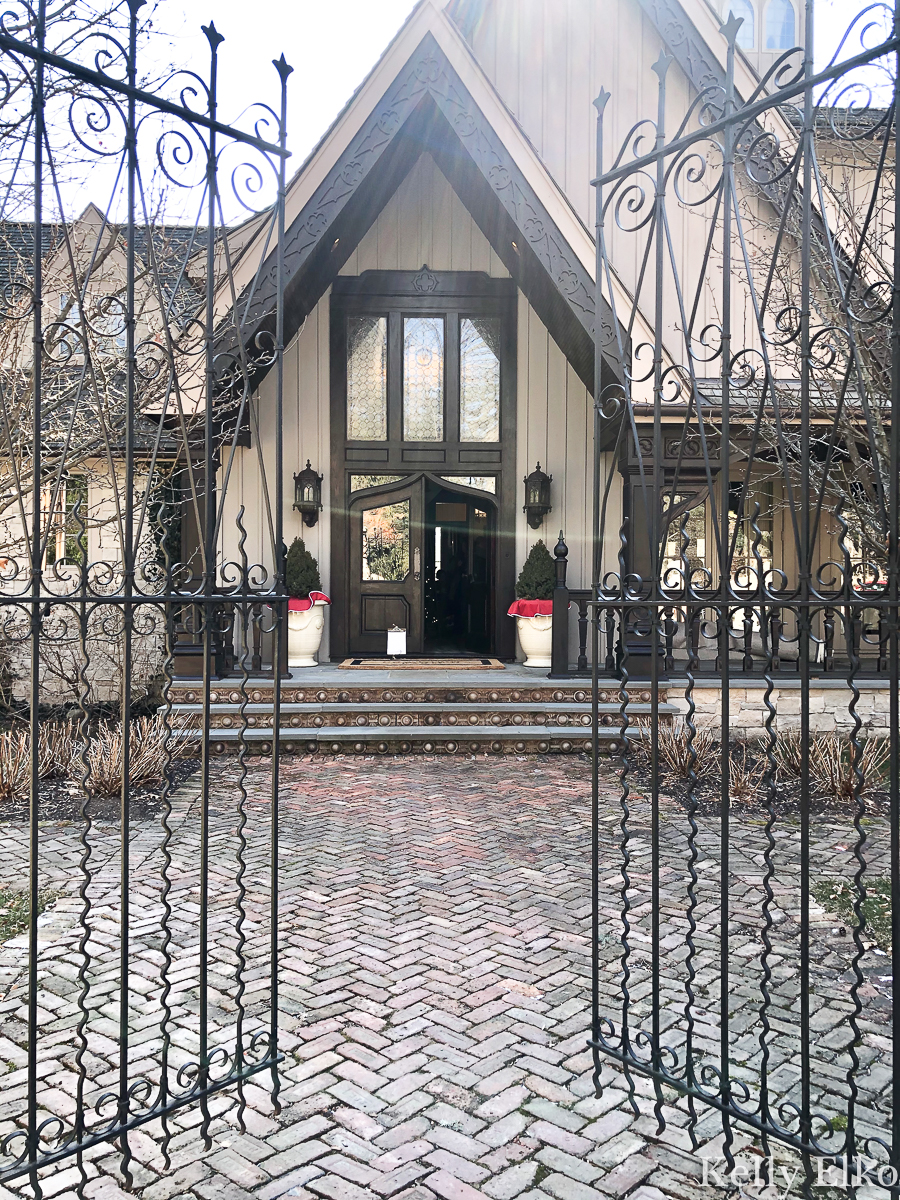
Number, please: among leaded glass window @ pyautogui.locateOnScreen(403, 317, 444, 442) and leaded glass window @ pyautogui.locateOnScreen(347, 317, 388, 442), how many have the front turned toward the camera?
2

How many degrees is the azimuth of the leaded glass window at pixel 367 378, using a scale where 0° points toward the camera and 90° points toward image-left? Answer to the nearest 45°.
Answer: approximately 0°

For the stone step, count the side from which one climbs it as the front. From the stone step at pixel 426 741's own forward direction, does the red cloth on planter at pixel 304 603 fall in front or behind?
behind

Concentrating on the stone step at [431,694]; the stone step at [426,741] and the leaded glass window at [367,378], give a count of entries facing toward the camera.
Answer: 3

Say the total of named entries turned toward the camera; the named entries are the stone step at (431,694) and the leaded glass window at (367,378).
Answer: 2

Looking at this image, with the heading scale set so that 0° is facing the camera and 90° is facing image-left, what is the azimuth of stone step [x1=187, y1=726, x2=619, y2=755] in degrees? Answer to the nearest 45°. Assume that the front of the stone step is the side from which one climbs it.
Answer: approximately 0°
